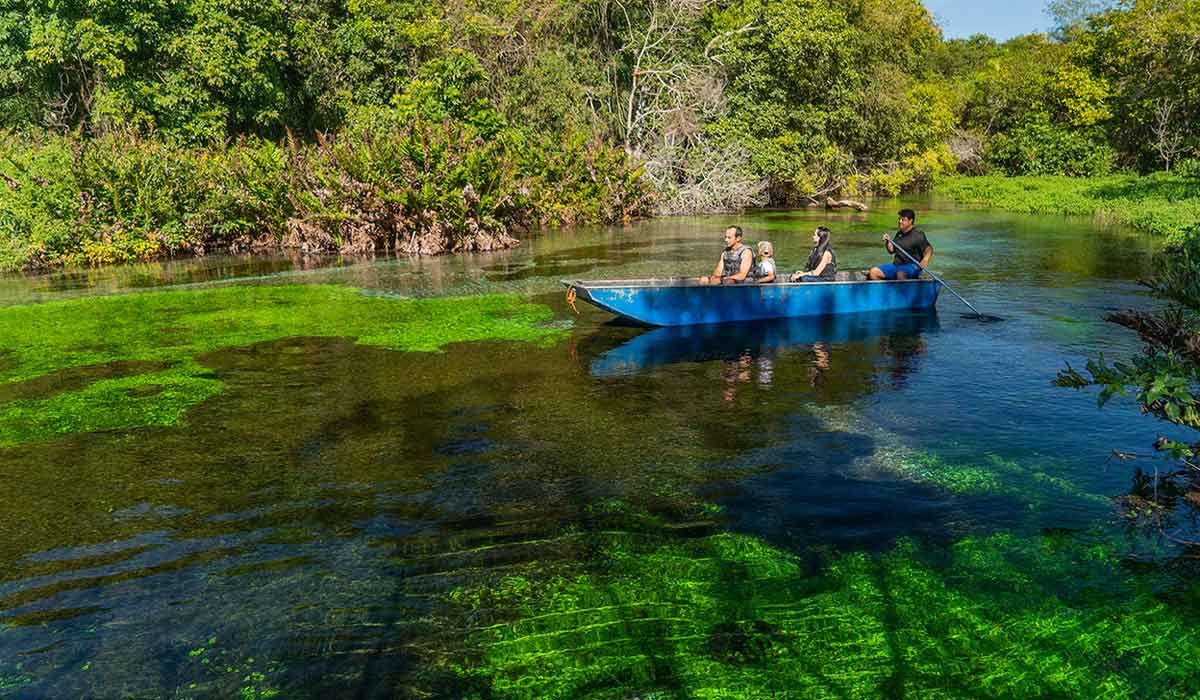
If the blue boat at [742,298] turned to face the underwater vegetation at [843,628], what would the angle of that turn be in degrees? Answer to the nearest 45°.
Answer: approximately 90° to its left

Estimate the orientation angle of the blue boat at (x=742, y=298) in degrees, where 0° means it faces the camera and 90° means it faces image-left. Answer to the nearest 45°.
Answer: approximately 90°

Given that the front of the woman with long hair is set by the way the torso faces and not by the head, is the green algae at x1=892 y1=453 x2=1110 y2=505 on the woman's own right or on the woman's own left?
on the woman's own left

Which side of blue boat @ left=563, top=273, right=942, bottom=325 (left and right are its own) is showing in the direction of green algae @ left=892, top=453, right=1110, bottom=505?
left

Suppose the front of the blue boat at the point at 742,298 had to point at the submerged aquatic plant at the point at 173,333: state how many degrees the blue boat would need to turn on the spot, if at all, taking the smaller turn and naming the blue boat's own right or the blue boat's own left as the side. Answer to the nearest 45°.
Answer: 0° — it already faces it

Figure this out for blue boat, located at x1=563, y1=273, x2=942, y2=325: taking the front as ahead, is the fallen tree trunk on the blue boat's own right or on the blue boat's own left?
on the blue boat's own right
